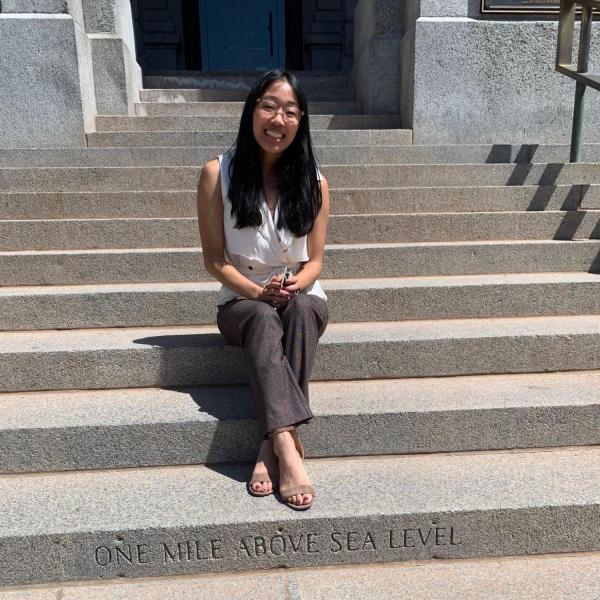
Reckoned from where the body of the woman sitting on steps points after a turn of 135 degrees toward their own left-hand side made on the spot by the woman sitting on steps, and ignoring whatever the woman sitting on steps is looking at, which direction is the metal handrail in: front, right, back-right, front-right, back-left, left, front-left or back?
front

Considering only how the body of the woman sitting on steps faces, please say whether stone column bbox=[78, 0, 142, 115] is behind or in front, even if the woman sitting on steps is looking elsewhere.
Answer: behind

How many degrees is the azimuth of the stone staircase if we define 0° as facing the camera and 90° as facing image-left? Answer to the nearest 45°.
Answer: approximately 0°

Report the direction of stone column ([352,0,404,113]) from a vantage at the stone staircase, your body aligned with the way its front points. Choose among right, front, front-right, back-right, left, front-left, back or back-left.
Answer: back

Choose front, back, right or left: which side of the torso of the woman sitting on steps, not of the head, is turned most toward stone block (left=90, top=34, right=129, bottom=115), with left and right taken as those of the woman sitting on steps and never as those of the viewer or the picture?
back

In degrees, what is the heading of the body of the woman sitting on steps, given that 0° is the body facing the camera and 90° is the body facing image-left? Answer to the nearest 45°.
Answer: approximately 0°

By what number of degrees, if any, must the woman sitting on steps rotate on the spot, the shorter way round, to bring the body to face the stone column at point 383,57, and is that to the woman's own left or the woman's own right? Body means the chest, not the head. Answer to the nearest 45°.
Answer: approximately 180°
